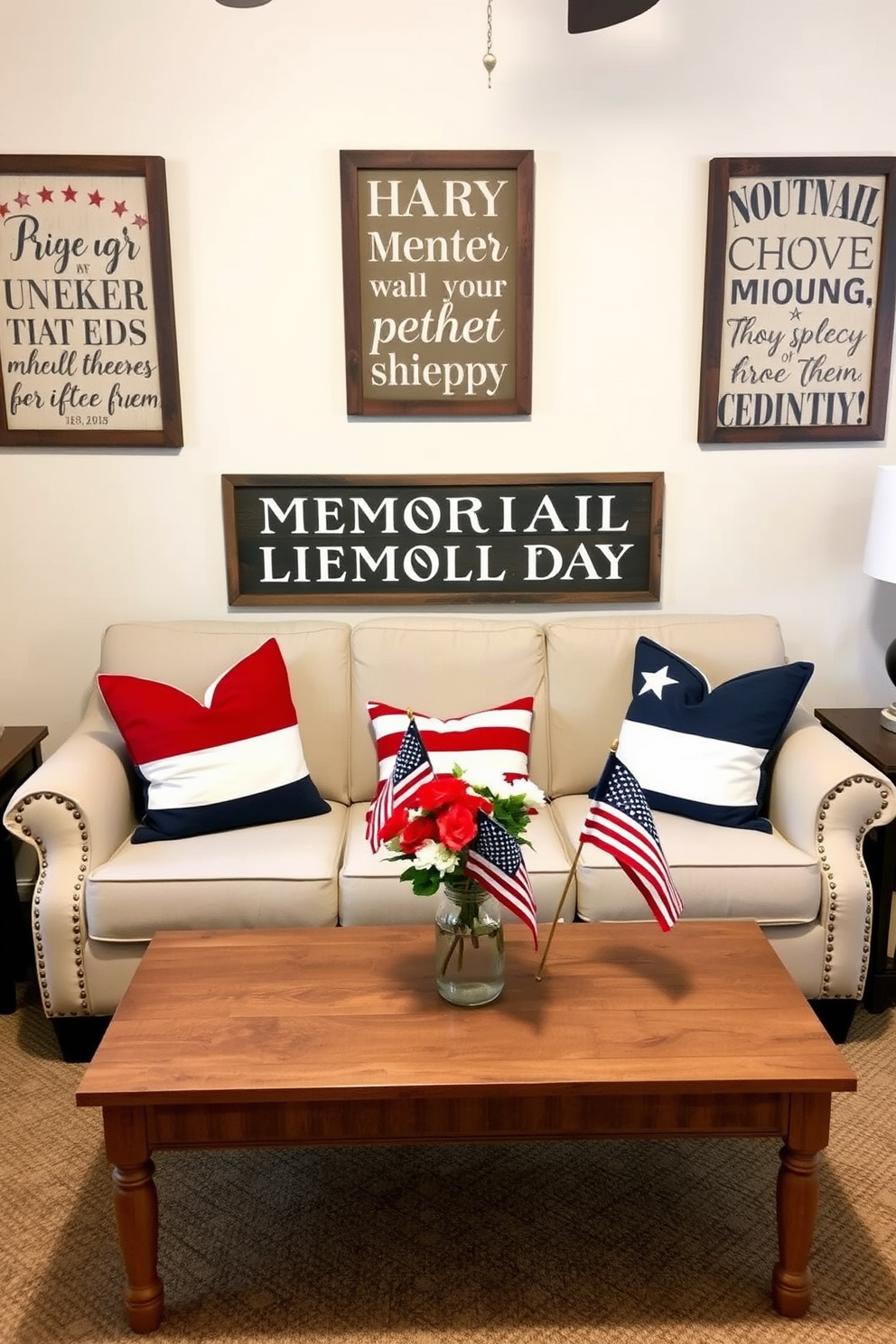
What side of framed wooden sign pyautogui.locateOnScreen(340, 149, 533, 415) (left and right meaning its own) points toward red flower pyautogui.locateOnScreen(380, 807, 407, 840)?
front

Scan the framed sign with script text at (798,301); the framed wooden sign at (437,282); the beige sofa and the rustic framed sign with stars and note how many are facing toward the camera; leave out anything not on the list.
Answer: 4

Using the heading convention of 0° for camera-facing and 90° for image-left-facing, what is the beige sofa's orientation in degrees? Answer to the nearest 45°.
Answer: approximately 0°

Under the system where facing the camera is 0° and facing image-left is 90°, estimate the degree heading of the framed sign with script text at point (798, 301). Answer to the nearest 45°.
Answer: approximately 0°

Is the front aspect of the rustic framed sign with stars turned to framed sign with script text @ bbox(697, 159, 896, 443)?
no

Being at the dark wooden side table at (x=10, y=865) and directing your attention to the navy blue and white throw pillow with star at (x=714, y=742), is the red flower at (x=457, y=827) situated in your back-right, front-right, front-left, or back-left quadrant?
front-right

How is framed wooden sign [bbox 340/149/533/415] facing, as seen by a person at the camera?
facing the viewer

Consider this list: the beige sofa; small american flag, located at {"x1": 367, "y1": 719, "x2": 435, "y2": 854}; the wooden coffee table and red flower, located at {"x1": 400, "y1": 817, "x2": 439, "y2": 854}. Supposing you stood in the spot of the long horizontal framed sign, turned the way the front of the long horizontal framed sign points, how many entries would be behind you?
0

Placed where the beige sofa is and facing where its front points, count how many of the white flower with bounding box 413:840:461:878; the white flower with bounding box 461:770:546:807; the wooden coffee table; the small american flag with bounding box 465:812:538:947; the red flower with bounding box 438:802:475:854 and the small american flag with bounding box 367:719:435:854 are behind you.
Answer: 0

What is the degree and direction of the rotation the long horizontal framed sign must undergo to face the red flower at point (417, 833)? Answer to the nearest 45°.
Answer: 0° — it already faces it

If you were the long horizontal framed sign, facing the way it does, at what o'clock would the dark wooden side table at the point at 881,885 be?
The dark wooden side table is roughly at 10 o'clock from the long horizontal framed sign.

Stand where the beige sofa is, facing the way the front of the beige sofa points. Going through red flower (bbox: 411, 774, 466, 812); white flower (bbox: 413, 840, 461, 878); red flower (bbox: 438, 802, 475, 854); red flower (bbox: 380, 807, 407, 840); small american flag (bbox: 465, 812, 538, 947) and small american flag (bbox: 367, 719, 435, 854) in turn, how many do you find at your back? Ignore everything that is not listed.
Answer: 0

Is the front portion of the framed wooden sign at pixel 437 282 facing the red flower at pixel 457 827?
yes

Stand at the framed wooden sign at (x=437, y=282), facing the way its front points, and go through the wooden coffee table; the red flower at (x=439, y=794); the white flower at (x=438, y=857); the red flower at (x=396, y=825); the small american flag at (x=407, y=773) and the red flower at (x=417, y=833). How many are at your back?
0

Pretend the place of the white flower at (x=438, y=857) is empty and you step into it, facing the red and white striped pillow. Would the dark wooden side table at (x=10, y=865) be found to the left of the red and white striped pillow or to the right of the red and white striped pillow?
left

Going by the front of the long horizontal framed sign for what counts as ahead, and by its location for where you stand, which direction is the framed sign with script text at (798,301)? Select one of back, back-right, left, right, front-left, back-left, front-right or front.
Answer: left

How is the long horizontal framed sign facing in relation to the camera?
toward the camera
